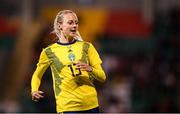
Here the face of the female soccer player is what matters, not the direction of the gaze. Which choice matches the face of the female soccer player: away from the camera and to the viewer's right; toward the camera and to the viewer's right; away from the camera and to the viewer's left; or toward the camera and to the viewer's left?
toward the camera and to the viewer's right

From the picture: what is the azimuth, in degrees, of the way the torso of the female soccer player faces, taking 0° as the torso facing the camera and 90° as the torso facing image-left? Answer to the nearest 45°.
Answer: approximately 0°
